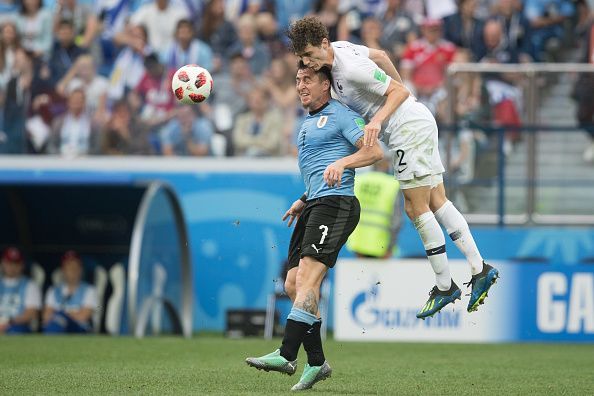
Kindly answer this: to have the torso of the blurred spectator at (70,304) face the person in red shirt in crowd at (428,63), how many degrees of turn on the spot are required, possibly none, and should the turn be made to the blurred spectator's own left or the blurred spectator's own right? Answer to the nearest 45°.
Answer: approximately 90° to the blurred spectator's own left

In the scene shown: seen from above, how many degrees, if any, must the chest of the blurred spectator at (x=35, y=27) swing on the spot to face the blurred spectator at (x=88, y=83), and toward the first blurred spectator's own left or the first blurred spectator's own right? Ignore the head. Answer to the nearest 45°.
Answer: approximately 45° to the first blurred spectator's own left

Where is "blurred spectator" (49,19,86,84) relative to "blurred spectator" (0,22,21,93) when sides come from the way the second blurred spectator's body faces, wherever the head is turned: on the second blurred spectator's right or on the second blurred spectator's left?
on the second blurred spectator's left

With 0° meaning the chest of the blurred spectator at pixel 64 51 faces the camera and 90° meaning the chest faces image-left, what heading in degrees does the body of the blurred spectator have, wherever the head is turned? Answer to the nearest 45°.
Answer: approximately 0°
